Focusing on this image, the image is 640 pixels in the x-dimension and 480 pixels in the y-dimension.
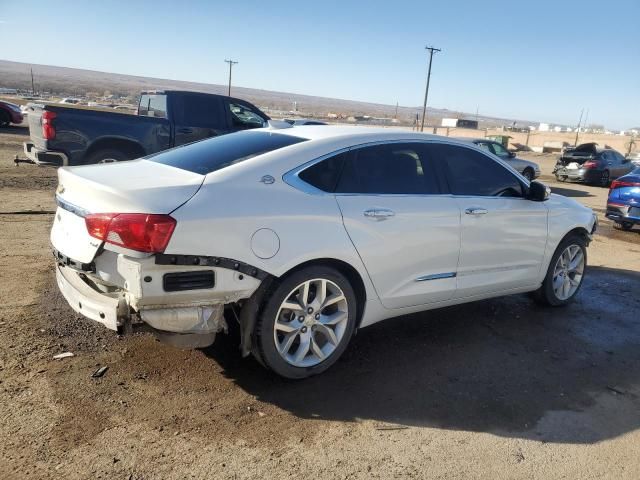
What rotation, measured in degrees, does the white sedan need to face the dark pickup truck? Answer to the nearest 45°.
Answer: approximately 90° to its left

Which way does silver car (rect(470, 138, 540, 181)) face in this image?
to the viewer's right

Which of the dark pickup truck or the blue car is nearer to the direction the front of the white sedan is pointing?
the blue car

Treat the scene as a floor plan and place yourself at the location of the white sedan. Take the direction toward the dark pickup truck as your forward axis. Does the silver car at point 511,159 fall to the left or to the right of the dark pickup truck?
right

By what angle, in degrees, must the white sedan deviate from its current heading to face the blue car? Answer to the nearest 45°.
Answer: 0° — it already faces it

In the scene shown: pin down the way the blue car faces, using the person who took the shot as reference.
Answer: facing away from the viewer and to the right of the viewer

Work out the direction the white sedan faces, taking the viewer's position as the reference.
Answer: facing away from the viewer and to the right of the viewer

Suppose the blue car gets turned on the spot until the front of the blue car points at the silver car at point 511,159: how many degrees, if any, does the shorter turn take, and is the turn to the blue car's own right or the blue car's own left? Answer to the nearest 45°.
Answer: approximately 90° to the blue car's own left
